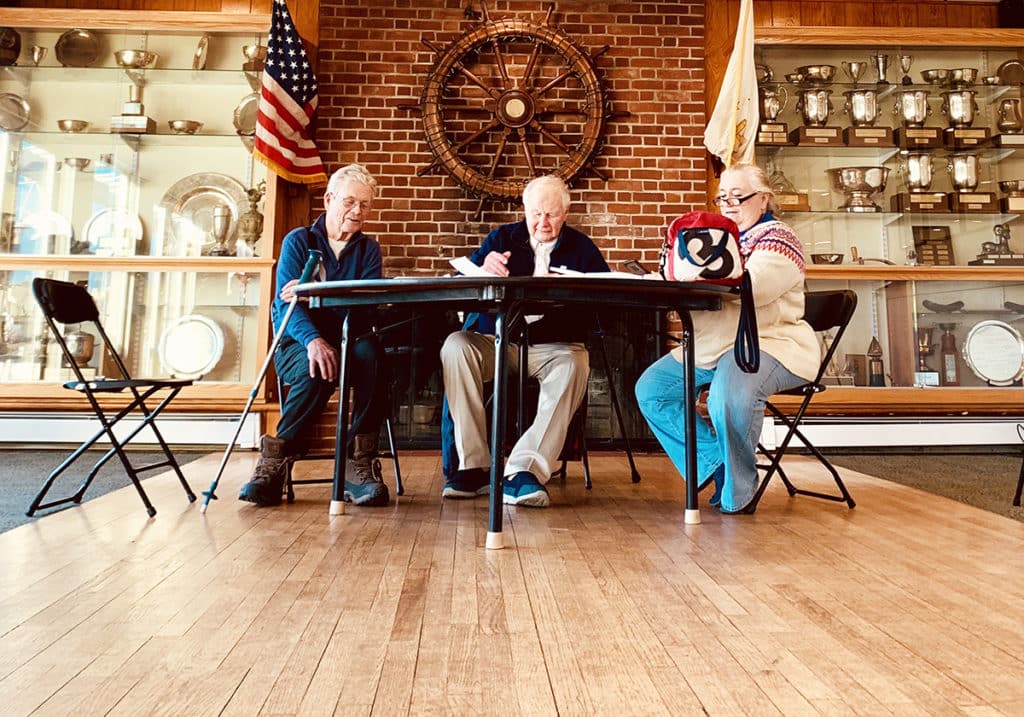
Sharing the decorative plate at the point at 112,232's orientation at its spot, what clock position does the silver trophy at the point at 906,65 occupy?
The silver trophy is roughly at 10 o'clock from the decorative plate.

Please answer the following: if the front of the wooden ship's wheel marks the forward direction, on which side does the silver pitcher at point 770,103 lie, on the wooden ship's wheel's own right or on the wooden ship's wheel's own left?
on the wooden ship's wheel's own left

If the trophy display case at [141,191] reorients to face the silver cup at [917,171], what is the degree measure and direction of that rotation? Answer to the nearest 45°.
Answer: approximately 45° to its left

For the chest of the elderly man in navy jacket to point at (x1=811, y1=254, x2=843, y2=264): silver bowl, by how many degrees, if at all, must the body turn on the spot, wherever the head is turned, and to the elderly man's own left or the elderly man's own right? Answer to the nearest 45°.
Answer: approximately 135° to the elderly man's own left
